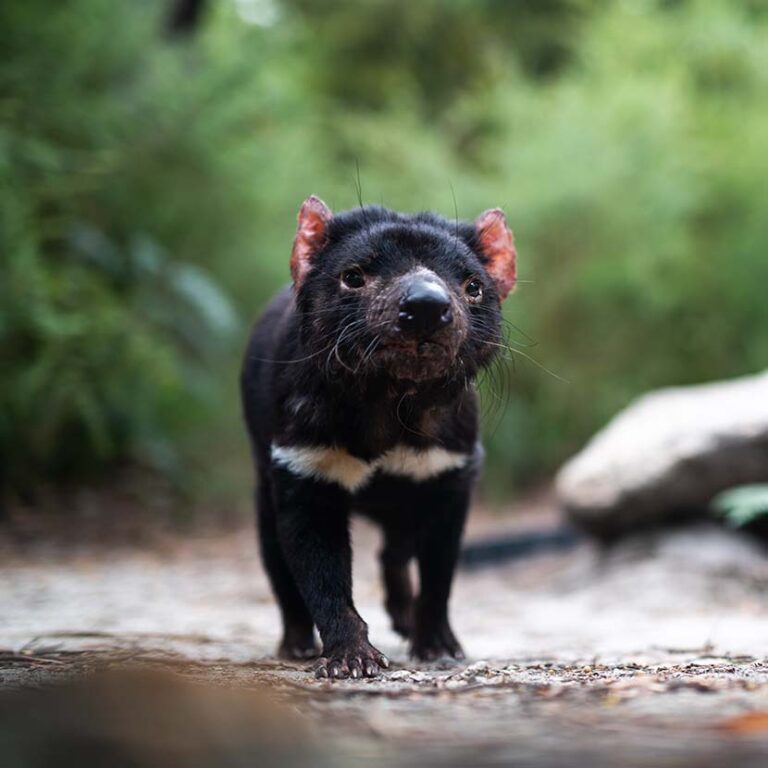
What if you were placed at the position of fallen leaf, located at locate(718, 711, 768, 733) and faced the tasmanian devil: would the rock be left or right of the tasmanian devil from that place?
right

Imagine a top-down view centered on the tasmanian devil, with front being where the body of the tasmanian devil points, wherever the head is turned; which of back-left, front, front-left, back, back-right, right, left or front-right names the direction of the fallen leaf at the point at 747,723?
front-left

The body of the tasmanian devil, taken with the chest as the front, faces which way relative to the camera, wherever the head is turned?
toward the camera

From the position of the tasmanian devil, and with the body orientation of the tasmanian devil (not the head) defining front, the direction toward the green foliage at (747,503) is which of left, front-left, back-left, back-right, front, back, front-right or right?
back-left

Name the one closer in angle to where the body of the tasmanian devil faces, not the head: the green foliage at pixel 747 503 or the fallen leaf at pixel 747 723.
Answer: the fallen leaf

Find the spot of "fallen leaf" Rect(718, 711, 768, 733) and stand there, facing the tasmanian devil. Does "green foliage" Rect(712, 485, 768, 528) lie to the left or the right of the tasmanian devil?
right

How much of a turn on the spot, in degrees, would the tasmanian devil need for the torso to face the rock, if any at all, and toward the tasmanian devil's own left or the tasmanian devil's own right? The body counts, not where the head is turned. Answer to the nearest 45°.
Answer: approximately 135° to the tasmanian devil's own left
